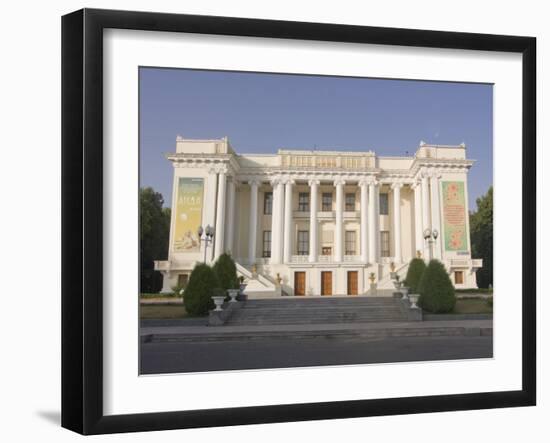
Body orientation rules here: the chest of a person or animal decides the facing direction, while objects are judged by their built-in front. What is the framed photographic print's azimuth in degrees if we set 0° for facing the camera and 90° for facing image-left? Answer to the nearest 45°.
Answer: approximately 315°
